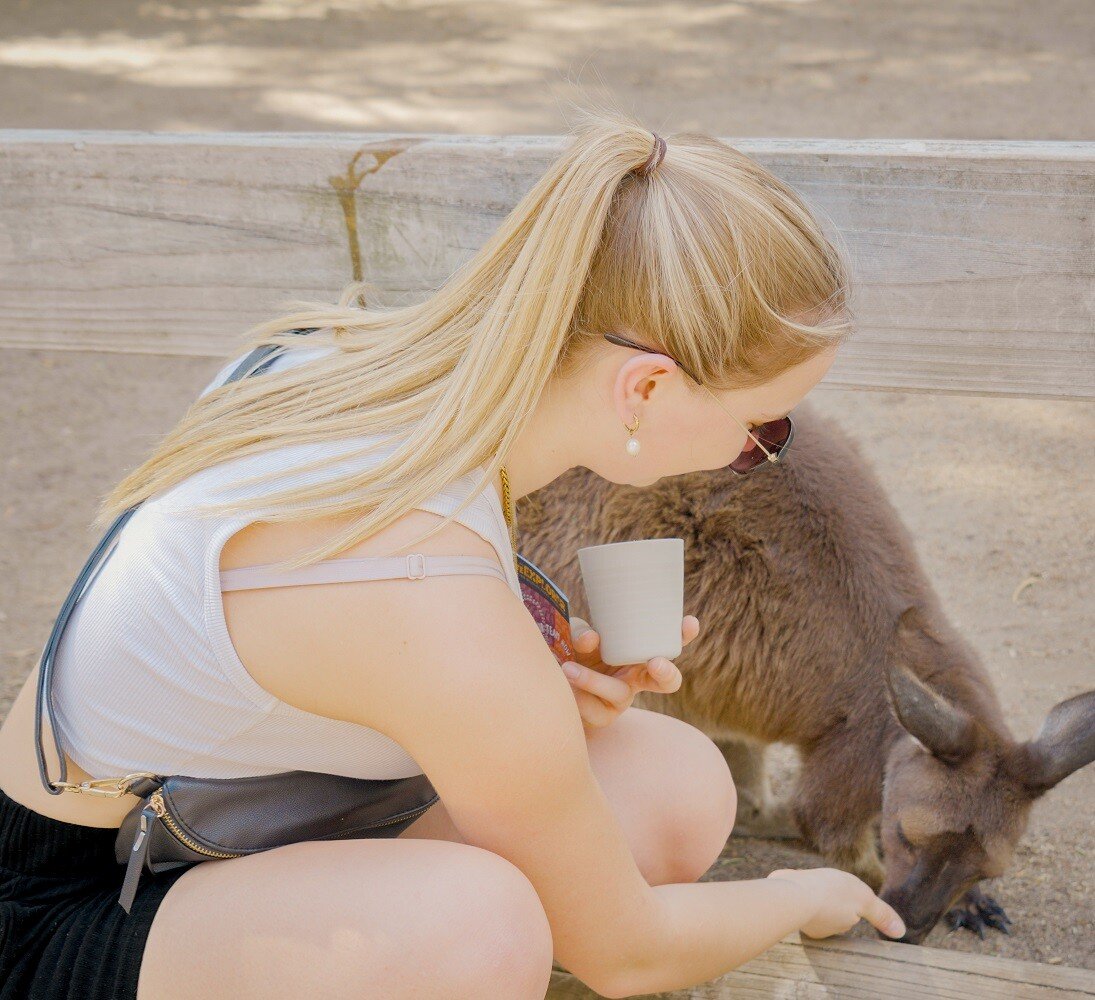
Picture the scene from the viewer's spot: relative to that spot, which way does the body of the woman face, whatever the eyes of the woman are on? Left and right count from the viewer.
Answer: facing to the right of the viewer

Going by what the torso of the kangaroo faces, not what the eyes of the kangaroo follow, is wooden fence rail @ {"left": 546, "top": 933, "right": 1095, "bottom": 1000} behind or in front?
in front

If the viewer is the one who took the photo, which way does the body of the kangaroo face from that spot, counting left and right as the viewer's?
facing the viewer and to the right of the viewer

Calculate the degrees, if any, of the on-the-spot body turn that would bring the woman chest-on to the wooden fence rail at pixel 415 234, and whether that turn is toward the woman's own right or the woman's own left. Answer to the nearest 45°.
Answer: approximately 90° to the woman's own left

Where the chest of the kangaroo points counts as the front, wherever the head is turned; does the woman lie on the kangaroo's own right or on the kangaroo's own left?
on the kangaroo's own right
